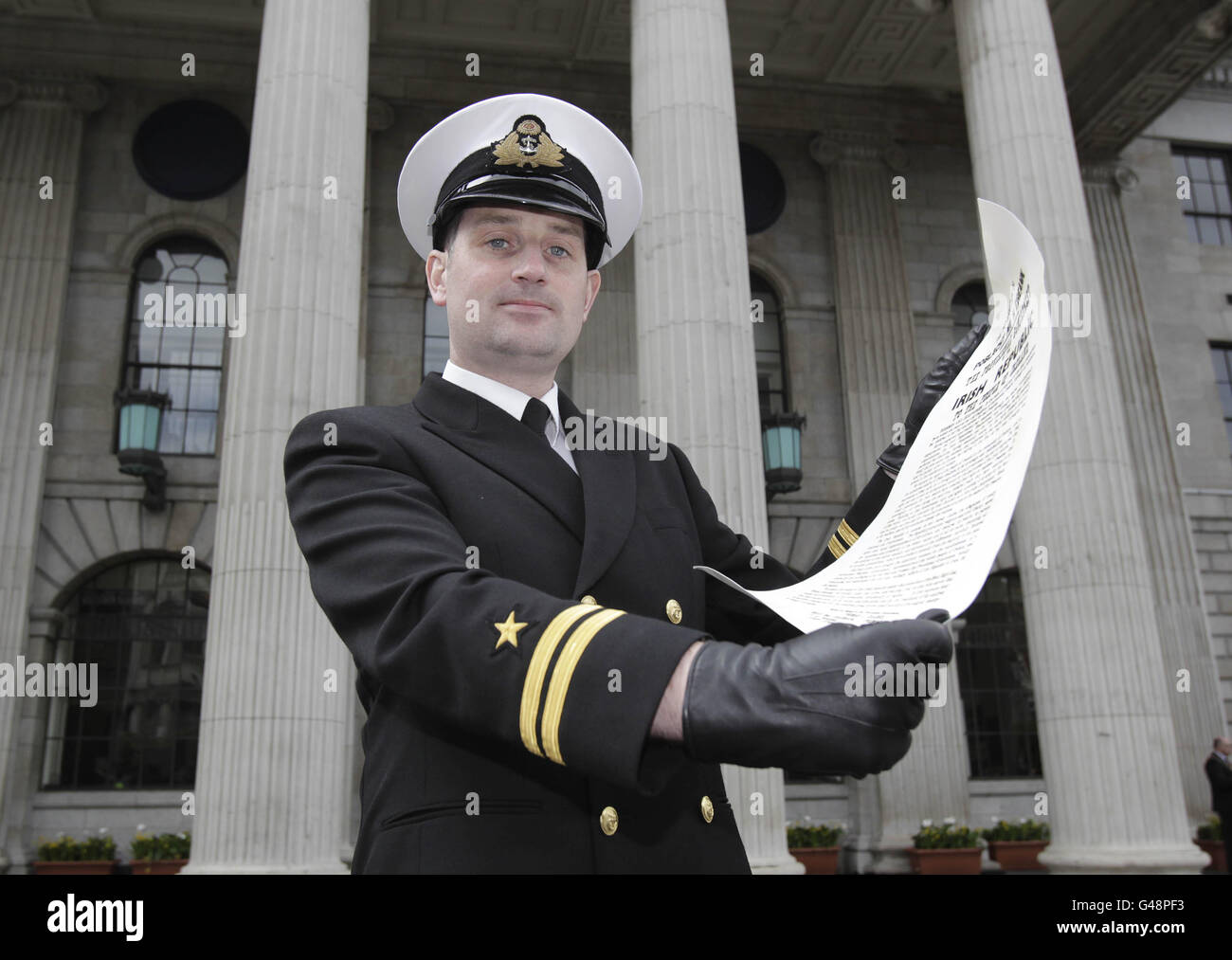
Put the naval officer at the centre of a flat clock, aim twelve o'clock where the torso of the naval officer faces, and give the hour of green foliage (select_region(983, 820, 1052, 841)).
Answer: The green foliage is roughly at 8 o'clock from the naval officer.

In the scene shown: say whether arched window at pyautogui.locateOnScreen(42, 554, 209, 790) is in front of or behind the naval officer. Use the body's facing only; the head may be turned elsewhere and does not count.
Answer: behind

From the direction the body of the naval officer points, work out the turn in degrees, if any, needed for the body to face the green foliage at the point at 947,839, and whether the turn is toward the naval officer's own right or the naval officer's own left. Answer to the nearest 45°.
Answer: approximately 135° to the naval officer's own left

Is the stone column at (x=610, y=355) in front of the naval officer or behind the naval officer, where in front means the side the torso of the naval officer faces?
behind

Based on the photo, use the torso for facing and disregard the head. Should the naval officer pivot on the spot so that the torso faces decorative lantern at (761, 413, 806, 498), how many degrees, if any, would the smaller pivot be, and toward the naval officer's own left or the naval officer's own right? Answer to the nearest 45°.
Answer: approximately 135° to the naval officer's own left

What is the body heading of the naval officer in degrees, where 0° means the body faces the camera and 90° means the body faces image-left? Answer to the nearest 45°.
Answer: approximately 315°

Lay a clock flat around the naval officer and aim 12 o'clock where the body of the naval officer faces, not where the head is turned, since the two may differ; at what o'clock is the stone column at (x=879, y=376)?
The stone column is roughly at 8 o'clock from the naval officer.

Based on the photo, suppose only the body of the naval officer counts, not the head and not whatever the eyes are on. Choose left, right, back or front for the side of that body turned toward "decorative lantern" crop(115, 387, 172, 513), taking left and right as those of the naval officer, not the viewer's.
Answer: back

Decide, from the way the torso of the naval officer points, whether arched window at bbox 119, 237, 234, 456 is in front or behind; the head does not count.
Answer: behind
